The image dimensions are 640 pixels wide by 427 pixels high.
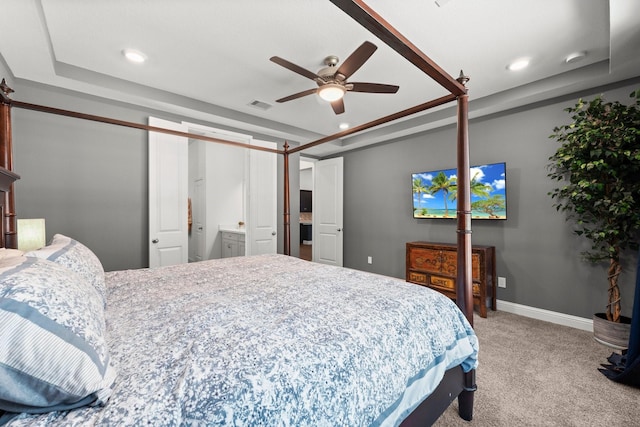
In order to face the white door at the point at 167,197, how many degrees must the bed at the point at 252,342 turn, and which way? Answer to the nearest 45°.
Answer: approximately 45° to its left

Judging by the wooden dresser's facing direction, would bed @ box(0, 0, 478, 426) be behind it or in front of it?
in front

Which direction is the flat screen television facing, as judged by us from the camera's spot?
facing the viewer and to the left of the viewer

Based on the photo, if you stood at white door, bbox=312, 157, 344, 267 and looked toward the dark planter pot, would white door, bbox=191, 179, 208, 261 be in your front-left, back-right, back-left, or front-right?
back-right

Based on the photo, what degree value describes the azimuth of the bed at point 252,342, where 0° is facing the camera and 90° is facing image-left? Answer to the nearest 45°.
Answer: approximately 225°

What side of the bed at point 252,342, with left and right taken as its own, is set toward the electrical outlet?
front

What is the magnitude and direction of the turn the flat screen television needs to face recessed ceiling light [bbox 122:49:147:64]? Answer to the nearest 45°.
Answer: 0° — it already faces it

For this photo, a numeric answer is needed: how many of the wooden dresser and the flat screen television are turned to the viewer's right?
0

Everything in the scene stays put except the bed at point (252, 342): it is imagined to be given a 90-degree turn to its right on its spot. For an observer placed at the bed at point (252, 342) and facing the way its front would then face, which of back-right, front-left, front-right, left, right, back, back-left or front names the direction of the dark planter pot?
front-left
